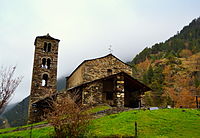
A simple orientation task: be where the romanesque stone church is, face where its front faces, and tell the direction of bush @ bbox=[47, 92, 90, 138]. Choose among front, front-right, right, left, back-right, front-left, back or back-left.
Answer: front-right

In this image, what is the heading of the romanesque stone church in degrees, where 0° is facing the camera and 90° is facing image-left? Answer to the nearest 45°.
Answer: approximately 315°
